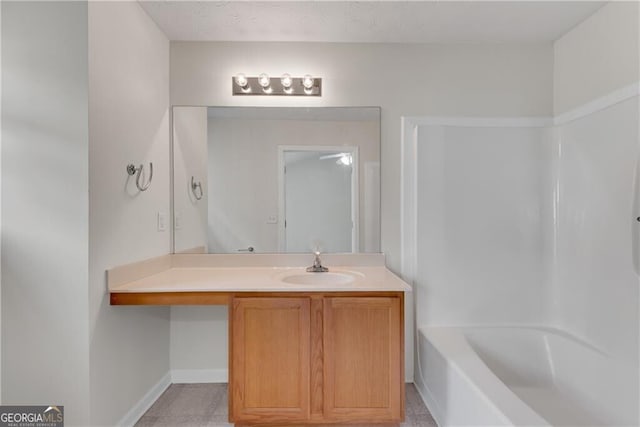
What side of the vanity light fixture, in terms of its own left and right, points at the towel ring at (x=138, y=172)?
right

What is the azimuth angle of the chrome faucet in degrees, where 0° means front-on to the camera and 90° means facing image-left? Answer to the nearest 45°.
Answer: approximately 0°

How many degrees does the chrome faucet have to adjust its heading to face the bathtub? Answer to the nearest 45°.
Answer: approximately 90° to its left

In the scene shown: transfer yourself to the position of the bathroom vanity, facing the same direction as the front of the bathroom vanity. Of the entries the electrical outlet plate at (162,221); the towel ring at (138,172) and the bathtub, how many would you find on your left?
1

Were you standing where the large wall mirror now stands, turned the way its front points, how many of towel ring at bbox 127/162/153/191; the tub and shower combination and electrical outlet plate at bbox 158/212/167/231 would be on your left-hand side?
1

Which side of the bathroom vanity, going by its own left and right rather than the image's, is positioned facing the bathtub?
left

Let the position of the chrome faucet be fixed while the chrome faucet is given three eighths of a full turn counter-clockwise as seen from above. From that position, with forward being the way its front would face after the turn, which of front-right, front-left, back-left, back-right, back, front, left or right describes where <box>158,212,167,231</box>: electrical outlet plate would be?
back-left
